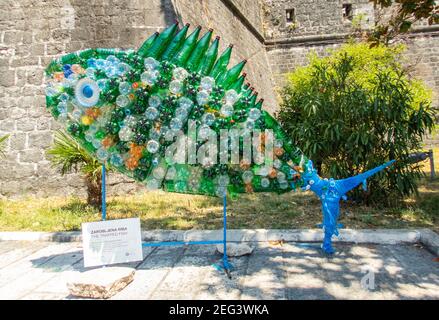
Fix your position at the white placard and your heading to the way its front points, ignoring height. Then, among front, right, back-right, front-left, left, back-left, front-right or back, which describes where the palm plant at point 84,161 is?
back

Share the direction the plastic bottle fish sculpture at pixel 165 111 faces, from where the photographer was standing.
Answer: facing to the left of the viewer

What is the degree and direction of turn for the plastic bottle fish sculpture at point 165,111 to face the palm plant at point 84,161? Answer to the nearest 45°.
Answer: approximately 45° to its right

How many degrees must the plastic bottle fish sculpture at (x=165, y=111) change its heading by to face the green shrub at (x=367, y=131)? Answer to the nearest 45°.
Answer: approximately 135° to its right
